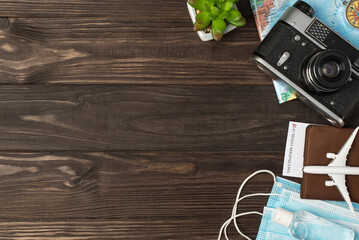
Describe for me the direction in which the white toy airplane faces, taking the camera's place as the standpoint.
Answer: facing to the left of the viewer
